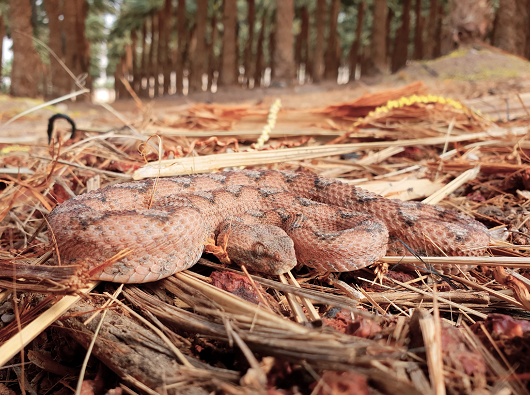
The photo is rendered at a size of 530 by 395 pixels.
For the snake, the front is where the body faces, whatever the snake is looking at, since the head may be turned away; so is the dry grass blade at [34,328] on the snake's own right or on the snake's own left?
on the snake's own right

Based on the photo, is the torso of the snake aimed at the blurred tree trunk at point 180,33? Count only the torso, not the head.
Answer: no

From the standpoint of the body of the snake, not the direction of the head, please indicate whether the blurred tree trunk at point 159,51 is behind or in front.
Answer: behind

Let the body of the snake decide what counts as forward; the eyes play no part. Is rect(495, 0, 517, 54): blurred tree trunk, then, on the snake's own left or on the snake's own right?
on the snake's own left

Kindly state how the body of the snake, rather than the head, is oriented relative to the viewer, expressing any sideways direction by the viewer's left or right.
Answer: facing the viewer and to the right of the viewer

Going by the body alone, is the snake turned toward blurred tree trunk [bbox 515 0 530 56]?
no

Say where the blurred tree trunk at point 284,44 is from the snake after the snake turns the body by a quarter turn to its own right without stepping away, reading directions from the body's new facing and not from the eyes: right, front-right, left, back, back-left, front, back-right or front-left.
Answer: back-right

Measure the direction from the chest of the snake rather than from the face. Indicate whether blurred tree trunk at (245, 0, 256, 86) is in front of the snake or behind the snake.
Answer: behind

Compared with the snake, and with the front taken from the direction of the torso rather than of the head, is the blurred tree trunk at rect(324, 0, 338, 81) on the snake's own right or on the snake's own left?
on the snake's own left

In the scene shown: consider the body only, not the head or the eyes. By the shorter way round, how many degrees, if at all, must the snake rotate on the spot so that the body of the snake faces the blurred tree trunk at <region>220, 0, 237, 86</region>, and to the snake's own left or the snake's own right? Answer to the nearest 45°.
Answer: approximately 135° to the snake's own left

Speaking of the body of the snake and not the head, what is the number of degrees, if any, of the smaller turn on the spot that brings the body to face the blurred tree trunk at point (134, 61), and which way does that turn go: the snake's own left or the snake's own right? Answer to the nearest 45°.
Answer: approximately 135° to the snake's own left

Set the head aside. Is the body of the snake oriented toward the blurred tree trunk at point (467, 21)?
no

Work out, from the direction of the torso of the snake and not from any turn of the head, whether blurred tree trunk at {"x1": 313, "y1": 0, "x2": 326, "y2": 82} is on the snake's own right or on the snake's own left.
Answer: on the snake's own left
